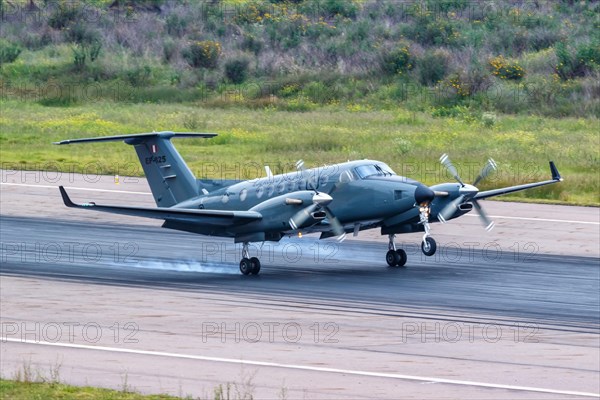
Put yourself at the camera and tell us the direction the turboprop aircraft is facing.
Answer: facing the viewer and to the right of the viewer
